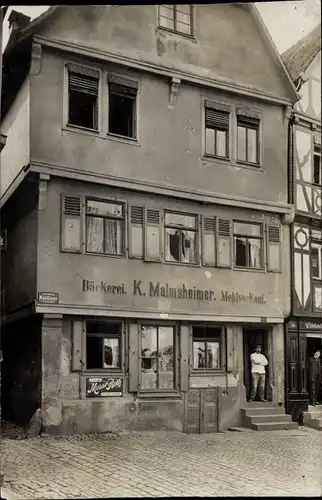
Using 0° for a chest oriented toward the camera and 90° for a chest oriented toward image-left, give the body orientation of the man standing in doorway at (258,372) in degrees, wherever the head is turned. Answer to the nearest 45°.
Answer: approximately 0°
